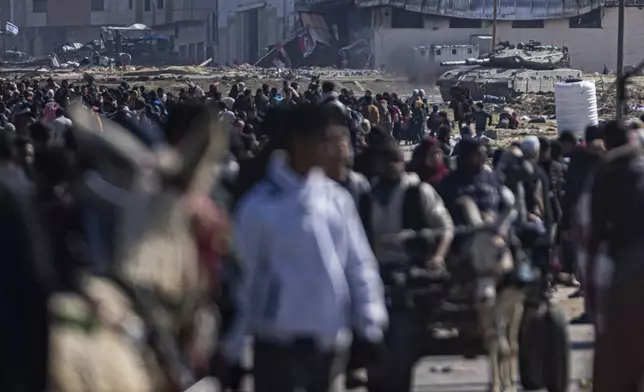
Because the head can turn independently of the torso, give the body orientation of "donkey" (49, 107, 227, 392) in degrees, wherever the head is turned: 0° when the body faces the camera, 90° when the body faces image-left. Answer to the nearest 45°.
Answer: approximately 315°

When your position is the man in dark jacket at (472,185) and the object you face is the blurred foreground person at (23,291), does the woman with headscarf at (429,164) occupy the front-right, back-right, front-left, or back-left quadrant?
back-right

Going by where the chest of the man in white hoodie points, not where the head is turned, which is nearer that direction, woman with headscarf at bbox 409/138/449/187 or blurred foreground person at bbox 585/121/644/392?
the blurred foreground person

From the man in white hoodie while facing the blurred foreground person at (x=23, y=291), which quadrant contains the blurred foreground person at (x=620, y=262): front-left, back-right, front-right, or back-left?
back-left

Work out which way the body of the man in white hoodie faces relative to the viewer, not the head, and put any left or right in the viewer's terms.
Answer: facing the viewer and to the right of the viewer

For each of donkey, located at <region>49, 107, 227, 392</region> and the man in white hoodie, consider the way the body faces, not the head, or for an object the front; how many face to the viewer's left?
0

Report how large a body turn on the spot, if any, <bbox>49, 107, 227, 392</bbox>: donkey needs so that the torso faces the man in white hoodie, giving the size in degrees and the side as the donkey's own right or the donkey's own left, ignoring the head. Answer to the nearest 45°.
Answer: approximately 90° to the donkey's own left

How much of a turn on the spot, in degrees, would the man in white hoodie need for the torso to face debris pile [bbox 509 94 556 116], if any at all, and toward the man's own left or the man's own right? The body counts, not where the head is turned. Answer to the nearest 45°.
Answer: approximately 135° to the man's own left

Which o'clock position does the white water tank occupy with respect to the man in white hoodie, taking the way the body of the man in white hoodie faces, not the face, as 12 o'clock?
The white water tank is roughly at 8 o'clock from the man in white hoodie.

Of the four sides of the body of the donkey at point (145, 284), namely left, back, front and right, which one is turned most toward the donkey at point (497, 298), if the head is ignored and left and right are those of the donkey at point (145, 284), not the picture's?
left

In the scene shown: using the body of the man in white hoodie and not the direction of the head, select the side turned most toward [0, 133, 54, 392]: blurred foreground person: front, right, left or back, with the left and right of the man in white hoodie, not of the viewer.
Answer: right

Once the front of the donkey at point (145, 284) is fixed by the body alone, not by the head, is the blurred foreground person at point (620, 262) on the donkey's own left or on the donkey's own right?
on the donkey's own left
